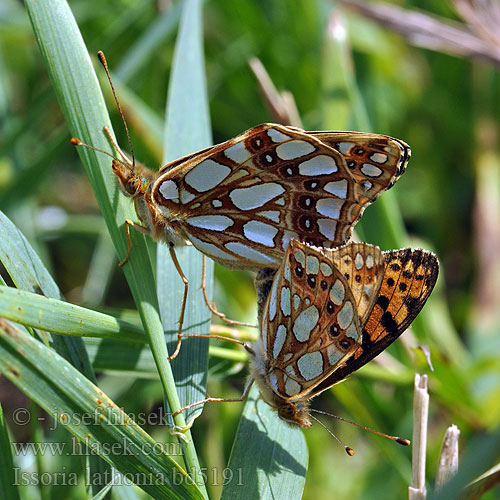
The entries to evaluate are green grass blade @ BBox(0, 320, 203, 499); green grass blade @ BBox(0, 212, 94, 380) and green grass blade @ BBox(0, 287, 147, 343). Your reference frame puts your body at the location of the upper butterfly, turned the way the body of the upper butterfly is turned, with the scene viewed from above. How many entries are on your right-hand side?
0

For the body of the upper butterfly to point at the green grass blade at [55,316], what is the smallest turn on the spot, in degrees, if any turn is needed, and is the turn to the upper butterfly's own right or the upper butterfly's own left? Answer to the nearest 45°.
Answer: approximately 45° to the upper butterfly's own left

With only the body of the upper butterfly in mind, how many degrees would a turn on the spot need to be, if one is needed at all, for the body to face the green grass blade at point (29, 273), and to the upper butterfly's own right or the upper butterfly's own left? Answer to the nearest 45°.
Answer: approximately 45° to the upper butterfly's own left

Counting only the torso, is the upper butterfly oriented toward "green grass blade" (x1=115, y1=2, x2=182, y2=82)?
no

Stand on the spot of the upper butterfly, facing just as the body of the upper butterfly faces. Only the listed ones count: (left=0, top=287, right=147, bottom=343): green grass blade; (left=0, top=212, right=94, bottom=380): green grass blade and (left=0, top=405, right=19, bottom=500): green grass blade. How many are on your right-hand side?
0

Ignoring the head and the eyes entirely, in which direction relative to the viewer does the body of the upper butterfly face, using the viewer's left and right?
facing to the left of the viewer

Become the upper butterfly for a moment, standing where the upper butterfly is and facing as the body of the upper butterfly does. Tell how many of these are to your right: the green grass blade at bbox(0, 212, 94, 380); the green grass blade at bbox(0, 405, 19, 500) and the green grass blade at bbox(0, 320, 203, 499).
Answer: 0

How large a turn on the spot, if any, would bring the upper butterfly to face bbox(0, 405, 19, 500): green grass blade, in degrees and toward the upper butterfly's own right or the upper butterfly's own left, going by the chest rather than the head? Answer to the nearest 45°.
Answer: approximately 45° to the upper butterfly's own left
